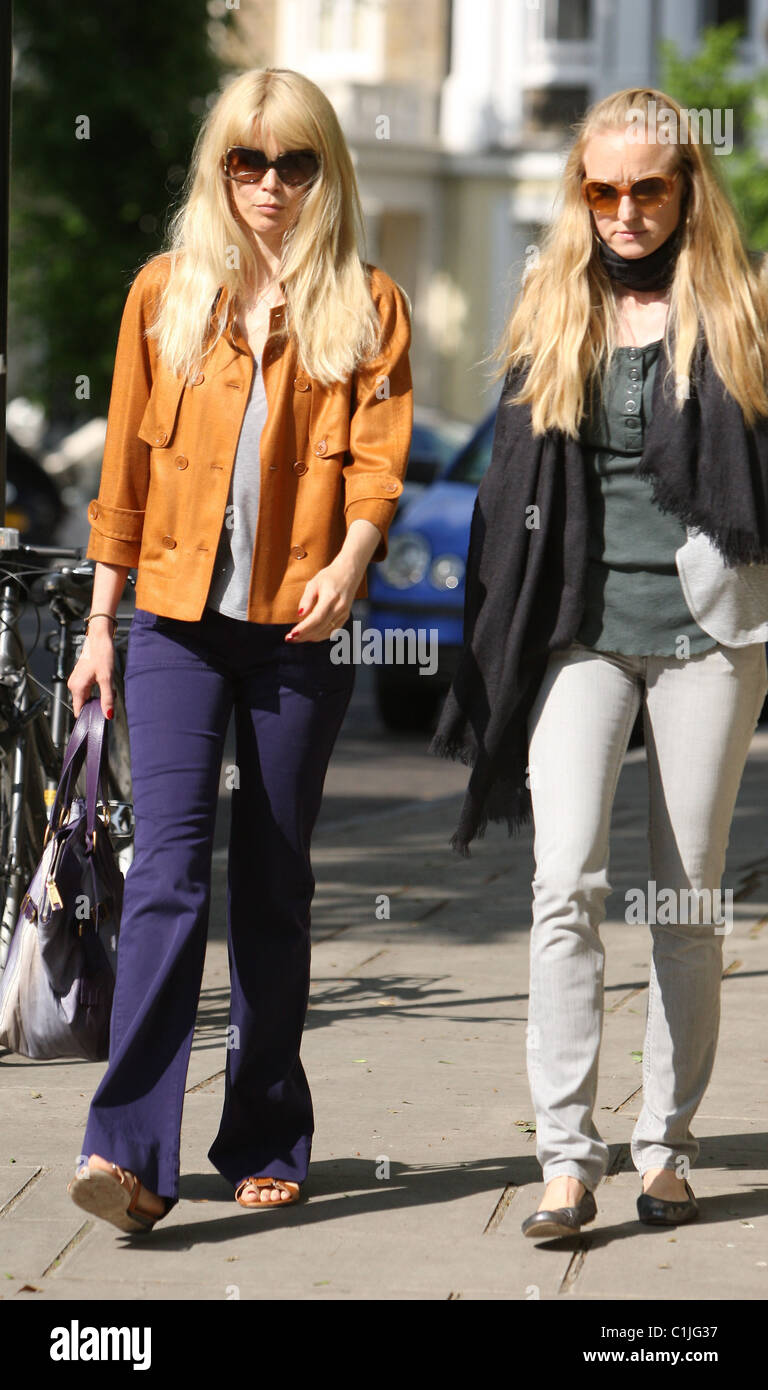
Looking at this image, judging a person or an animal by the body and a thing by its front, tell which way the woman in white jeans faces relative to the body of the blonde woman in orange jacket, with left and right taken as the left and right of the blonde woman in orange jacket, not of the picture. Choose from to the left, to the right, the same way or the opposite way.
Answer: the same way

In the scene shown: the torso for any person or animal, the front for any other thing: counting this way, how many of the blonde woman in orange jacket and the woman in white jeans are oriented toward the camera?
2

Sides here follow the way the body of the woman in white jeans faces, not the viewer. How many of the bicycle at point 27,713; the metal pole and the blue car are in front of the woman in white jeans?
0

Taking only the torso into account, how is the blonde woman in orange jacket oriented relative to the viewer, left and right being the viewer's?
facing the viewer

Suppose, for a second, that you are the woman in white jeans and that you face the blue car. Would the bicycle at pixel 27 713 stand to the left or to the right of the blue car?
left

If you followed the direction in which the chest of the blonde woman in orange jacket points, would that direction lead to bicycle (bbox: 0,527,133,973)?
no

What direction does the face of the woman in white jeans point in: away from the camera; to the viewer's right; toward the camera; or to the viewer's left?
toward the camera

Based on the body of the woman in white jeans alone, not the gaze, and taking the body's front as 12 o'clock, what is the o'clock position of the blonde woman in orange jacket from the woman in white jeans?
The blonde woman in orange jacket is roughly at 3 o'clock from the woman in white jeans.

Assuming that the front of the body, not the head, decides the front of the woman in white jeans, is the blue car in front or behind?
behind

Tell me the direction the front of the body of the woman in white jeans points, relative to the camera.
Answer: toward the camera

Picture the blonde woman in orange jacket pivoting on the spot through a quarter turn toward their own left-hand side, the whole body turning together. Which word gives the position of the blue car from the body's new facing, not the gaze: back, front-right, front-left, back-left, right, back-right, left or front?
left

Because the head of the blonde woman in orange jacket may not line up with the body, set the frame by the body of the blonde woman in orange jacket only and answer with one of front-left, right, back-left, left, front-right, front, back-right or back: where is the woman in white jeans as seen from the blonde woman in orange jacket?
left

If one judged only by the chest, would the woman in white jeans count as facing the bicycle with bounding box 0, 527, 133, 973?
no

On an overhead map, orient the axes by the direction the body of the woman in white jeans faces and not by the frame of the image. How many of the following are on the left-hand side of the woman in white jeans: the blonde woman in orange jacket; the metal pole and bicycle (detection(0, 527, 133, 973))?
0

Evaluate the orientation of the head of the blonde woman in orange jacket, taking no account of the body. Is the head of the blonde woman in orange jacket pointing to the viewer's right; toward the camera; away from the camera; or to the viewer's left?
toward the camera
